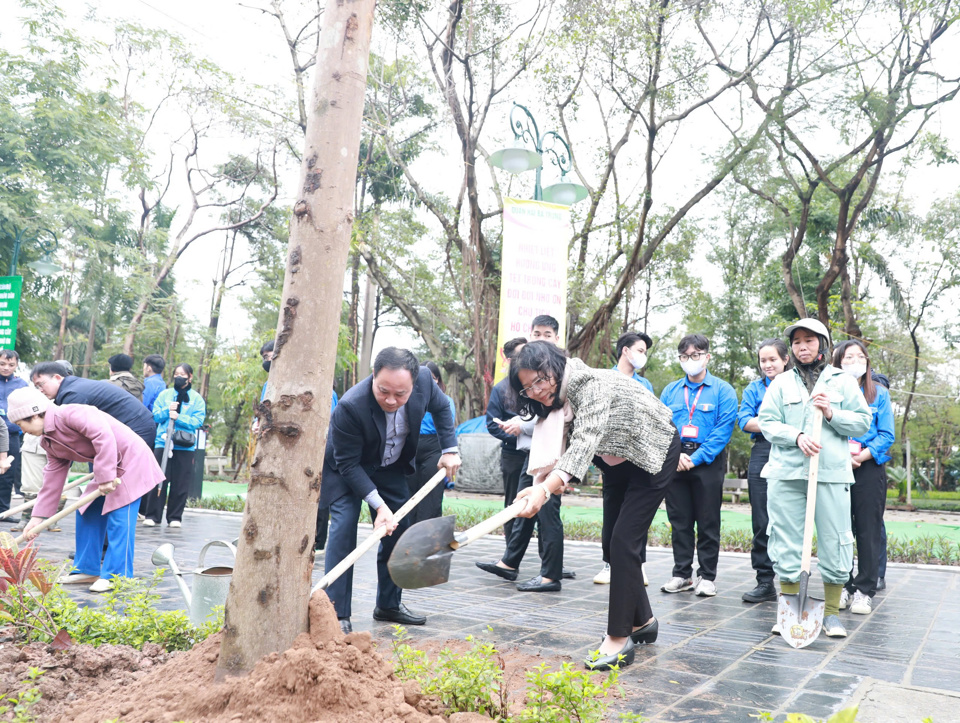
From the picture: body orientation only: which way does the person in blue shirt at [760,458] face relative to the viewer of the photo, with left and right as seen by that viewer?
facing the viewer

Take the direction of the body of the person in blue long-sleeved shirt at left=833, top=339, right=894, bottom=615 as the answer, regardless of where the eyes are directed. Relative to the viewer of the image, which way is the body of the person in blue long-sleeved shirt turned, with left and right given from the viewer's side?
facing the viewer and to the left of the viewer

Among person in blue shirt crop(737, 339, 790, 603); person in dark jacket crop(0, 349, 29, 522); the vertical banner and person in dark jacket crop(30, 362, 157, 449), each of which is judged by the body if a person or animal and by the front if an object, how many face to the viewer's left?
1

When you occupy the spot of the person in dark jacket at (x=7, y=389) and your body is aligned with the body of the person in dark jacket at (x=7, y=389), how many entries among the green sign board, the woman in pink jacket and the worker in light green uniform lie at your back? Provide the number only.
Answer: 1

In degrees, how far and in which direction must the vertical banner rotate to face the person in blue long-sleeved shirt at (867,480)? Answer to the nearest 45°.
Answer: approximately 45° to its left

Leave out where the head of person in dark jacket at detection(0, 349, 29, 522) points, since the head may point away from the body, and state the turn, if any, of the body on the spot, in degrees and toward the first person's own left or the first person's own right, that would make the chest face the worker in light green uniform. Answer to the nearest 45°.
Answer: approximately 45° to the first person's own left

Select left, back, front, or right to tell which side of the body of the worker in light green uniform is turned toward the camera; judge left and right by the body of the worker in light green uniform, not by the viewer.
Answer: front

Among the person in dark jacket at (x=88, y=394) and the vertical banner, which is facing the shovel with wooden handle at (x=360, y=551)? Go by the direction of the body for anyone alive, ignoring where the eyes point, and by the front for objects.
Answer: the vertical banner

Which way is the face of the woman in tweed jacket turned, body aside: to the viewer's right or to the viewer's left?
to the viewer's left

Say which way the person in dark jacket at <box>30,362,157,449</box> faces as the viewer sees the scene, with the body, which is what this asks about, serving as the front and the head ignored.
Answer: to the viewer's left
